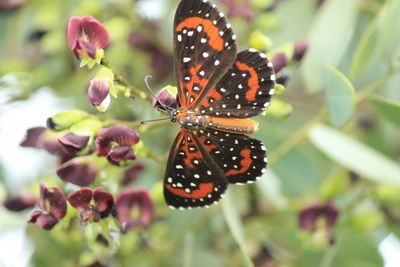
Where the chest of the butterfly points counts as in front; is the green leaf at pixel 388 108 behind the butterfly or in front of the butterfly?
behind

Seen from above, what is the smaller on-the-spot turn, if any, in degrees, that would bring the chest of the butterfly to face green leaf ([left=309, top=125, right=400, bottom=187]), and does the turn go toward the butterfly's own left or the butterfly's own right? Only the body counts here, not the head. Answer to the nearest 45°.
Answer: approximately 135° to the butterfly's own right

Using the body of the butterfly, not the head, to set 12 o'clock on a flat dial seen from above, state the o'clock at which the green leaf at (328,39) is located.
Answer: The green leaf is roughly at 4 o'clock from the butterfly.

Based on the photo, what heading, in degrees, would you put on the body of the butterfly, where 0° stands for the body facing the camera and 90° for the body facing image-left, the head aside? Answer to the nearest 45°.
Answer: approximately 90°

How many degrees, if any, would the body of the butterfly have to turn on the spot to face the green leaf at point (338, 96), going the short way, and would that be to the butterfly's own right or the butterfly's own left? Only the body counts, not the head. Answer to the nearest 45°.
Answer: approximately 135° to the butterfly's own right
